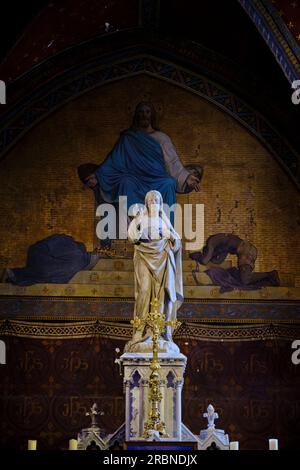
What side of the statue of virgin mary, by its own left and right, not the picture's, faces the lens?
front
